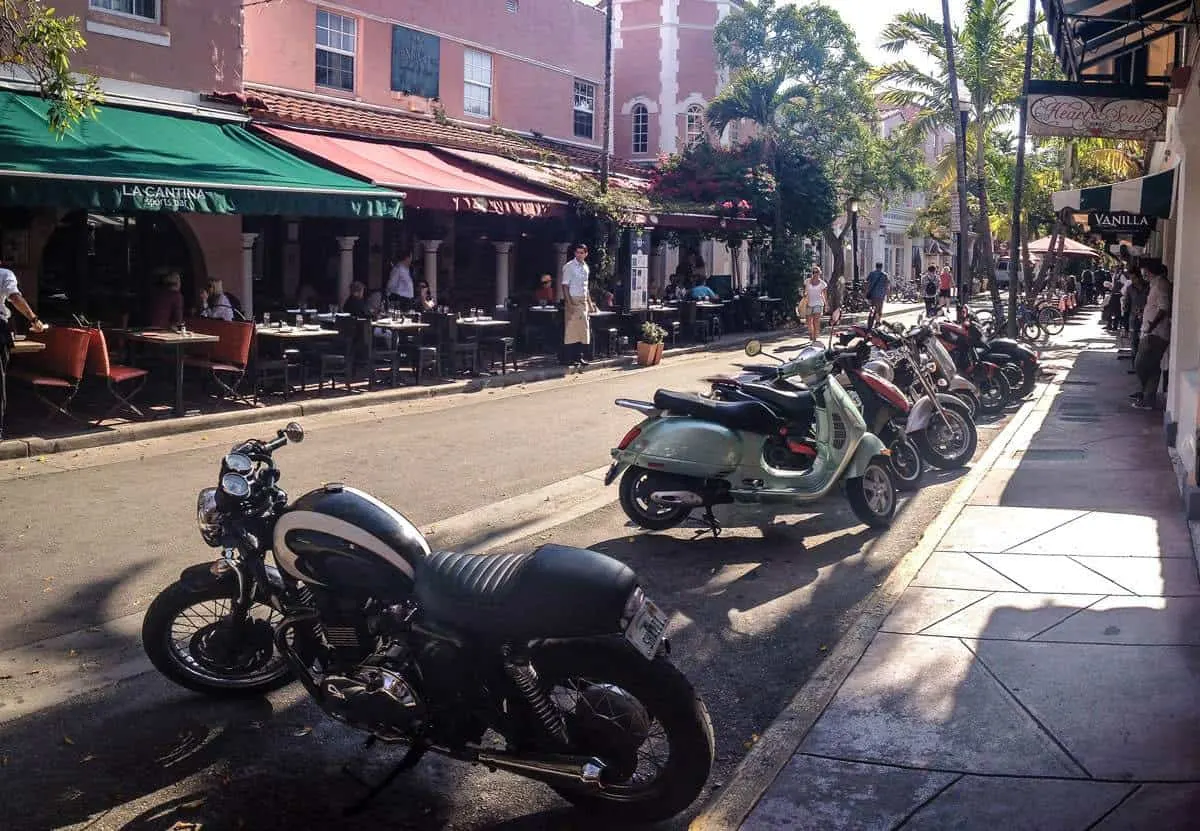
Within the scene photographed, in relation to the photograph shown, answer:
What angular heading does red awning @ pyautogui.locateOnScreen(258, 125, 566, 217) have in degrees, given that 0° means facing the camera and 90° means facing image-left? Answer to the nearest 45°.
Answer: approximately 315°

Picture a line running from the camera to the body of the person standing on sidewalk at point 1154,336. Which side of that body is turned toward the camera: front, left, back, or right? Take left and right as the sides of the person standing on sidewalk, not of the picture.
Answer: left

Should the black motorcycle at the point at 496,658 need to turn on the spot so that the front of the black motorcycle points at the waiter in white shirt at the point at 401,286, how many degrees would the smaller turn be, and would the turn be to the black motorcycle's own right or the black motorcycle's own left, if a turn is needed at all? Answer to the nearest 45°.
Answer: approximately 45° to the black motorcycle's own right

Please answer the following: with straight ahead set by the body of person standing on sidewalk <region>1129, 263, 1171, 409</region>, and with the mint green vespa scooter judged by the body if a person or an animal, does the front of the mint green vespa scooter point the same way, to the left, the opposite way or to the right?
the opposite way

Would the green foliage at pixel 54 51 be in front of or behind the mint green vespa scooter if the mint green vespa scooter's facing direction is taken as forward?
behind

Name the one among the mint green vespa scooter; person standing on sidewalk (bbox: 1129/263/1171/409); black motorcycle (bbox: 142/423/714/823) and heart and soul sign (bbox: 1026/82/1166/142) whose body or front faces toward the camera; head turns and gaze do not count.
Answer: the heart and soul sign

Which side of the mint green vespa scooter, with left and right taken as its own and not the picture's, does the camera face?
right

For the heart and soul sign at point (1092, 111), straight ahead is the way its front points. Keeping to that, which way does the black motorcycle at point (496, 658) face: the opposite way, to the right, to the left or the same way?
to the right

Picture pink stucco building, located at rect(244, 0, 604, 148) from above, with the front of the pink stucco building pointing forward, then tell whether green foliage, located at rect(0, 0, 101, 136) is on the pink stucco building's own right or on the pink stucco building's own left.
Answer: on the pink stucco building's own right

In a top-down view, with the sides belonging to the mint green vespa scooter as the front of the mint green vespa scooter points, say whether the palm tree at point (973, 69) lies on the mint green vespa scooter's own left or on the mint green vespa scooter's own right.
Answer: on the mint green vespa scooter's own left

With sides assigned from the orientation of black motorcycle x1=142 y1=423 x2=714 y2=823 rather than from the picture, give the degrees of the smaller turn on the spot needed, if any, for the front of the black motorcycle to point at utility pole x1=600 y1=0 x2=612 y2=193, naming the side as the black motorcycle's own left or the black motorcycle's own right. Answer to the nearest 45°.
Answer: approximately 45° to the black motorcycle's own right

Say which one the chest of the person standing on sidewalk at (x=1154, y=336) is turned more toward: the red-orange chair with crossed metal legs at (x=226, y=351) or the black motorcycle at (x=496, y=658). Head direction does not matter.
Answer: the red-orange chair with crossed metal legs

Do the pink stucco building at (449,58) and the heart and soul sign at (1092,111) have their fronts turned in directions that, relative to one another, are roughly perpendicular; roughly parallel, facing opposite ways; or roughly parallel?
roughly perpendicular

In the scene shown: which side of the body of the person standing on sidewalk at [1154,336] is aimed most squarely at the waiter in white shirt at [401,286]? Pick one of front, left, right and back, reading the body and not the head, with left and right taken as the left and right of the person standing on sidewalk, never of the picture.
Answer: front

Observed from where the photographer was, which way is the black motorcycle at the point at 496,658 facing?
facing away from the viewer and to the left of the viewer

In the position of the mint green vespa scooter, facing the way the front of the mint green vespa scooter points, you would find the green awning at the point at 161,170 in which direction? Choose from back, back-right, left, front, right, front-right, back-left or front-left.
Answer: back-left

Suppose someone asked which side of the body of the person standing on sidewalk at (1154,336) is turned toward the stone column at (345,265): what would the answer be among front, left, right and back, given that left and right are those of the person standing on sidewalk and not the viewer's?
front

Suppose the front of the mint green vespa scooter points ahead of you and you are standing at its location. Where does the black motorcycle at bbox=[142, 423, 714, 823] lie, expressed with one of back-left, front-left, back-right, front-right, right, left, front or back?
right
